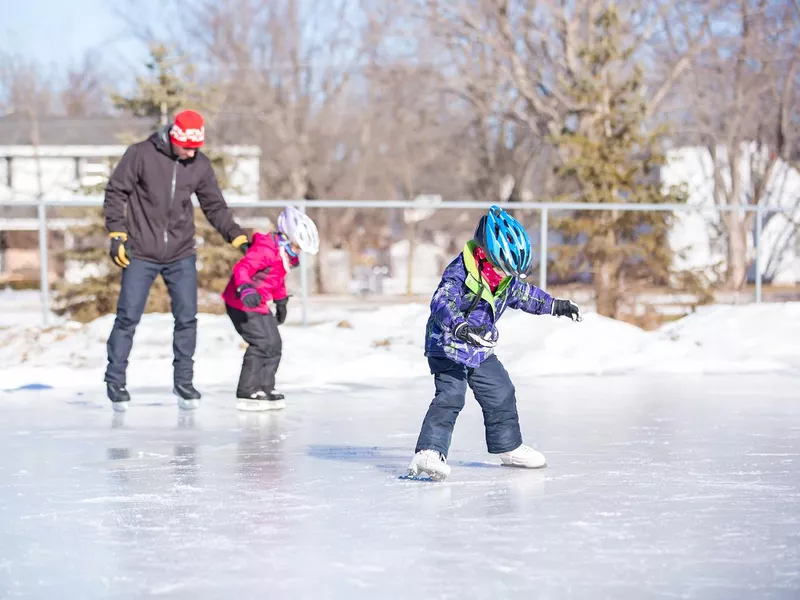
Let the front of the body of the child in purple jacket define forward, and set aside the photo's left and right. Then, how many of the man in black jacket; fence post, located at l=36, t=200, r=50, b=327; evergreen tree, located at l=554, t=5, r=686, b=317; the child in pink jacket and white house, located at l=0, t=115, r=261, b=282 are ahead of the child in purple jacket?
0

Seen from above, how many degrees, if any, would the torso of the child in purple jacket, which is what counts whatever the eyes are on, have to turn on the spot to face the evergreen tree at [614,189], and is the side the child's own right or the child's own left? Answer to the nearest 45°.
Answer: approximately 135° to the child's own left

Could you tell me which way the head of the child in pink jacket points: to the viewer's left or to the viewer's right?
to the viewer's right

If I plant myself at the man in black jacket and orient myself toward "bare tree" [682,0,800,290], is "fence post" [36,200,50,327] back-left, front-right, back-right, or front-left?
front-left

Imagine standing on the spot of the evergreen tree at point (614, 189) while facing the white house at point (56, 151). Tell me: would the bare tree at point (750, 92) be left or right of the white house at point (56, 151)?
right

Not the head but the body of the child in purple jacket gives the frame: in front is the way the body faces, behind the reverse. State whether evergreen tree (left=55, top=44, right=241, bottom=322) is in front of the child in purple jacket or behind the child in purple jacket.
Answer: behind

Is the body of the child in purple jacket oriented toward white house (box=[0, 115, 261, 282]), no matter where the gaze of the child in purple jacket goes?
no

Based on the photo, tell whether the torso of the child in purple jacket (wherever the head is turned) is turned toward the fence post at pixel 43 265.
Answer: no

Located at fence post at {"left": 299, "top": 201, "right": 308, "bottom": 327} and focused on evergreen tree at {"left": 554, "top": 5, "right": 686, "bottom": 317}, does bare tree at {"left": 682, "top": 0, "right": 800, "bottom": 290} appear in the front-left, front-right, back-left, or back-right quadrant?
front-left
